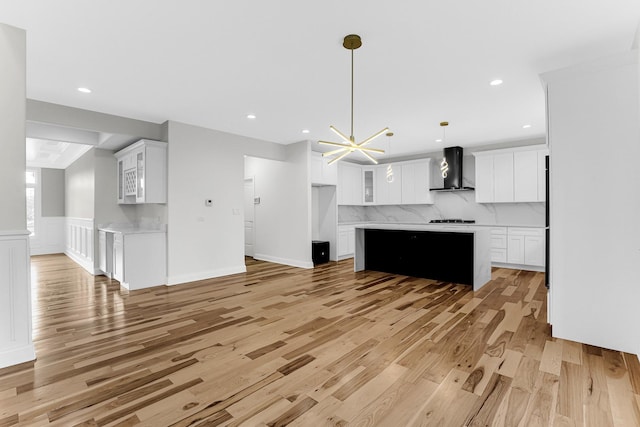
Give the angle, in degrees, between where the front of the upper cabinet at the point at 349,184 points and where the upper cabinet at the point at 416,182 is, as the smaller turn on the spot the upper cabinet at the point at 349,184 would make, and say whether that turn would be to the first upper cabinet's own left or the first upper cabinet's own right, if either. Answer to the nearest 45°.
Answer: approximately 45° to the first upper cabinet's own left

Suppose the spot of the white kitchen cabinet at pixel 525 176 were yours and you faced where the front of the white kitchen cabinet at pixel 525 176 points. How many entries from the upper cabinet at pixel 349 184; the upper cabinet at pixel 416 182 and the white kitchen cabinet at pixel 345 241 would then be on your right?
3

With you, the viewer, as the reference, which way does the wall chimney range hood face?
facing the viewer

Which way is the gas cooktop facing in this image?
toward the camera

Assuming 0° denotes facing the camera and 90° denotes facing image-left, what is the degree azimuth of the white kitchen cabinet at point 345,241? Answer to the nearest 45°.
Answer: approximately 315°

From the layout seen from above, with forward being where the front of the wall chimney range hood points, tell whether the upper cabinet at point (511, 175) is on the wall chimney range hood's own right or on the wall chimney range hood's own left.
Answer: on the wall chimney range hood's own left

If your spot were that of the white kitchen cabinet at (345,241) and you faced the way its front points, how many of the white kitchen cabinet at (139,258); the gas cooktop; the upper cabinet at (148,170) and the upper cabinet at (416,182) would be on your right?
2

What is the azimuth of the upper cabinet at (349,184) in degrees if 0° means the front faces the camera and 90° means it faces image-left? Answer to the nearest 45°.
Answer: approximately 315°

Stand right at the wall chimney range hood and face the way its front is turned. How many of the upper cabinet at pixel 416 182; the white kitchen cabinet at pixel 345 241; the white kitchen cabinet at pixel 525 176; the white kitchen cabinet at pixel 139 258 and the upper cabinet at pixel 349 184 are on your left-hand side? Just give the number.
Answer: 1

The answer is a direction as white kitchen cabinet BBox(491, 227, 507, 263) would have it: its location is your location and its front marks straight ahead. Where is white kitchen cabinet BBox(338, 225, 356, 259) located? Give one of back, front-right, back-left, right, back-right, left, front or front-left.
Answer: right

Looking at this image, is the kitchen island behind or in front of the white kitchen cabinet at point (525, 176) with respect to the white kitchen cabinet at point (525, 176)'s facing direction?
in front

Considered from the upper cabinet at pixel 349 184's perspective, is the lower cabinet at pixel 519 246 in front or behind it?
in front

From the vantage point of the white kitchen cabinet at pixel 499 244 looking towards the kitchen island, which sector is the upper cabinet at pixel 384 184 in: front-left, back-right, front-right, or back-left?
front-right

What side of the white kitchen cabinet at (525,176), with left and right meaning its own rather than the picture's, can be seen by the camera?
front

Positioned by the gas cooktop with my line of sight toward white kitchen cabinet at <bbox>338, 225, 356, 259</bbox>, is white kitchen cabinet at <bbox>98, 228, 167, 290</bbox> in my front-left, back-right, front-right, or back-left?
front-left
